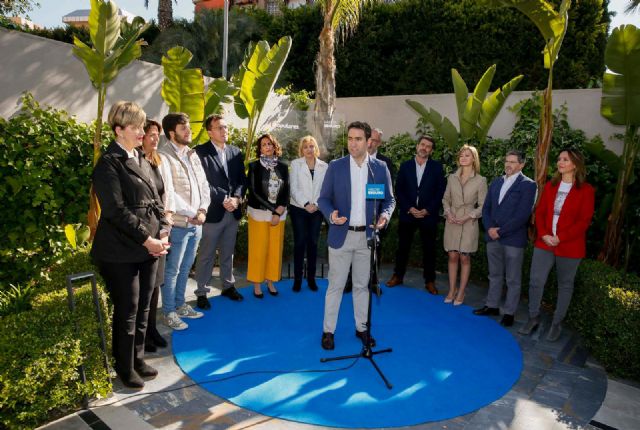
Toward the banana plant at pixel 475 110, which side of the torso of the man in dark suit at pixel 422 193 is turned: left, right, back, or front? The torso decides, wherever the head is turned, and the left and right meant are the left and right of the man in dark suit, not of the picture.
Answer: back

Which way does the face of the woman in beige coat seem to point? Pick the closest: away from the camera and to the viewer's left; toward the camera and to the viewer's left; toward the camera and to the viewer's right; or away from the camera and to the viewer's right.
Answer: toward the camera and to the viewer's left

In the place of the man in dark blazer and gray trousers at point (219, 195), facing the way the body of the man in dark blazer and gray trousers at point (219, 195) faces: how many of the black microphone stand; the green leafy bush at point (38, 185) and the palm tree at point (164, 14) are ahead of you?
1

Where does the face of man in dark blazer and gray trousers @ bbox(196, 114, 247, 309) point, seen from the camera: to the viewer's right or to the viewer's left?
to the viewer's right

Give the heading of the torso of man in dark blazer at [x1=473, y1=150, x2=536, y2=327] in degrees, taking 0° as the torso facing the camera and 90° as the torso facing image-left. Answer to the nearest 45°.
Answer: approximately 45°

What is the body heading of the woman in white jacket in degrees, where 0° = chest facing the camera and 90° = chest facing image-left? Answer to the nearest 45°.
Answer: approximately 0°

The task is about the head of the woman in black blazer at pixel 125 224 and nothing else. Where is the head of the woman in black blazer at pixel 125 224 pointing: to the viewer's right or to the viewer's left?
to the viewer's right

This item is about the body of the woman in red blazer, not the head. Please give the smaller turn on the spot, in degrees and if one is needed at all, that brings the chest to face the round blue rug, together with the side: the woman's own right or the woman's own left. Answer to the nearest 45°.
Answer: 0° — they already face it

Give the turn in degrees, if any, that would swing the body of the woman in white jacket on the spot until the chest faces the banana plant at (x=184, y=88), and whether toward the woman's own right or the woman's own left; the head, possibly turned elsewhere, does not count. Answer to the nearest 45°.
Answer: approximately 135° to the woman's own right

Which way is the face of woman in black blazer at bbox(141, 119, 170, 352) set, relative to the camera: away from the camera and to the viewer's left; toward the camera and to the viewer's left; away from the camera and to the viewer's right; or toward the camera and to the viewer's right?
toward the camera and to the viewer's right

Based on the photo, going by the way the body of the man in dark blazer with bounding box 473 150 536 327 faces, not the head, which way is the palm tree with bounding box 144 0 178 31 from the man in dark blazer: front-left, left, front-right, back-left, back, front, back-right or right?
right

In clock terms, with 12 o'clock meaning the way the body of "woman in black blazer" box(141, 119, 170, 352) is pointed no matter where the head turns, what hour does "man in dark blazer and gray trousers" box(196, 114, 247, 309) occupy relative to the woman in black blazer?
The man in dark blazer and gray trousers is roughly at 10 o'clock from the woman in black blazer.
